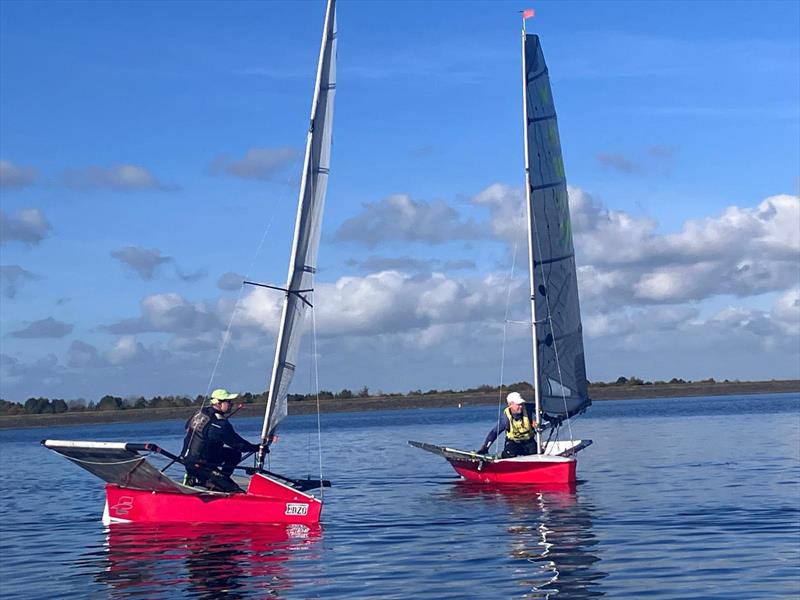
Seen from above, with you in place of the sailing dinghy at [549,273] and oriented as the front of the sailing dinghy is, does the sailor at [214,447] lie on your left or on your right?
on your right

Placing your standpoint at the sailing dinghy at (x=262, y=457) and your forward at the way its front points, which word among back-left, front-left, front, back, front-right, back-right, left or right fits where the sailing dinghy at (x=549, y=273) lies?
left

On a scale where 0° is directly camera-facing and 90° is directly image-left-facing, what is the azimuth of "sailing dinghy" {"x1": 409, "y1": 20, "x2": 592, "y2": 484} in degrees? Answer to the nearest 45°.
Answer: approximately 315°

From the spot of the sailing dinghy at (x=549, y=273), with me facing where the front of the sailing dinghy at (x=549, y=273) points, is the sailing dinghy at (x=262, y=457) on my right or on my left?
on my right

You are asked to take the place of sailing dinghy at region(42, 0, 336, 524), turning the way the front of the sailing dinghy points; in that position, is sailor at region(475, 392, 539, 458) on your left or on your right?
on your left

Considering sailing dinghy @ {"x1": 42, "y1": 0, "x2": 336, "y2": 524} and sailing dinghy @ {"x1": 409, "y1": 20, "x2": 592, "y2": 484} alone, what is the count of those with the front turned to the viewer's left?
0
